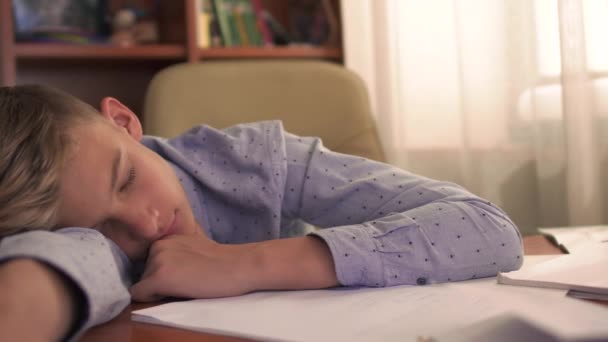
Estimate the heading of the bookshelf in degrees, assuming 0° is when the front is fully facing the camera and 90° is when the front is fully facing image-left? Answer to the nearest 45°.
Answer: approximately 0°

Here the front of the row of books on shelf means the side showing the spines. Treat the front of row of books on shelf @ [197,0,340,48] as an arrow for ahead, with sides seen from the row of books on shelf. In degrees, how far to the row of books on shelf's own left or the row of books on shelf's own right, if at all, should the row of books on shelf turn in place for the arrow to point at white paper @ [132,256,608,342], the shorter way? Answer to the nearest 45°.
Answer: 0° — it already faces it

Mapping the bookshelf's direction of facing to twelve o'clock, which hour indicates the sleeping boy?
The sleeping boy is roughly at 12 o'clock from the bookshelf.

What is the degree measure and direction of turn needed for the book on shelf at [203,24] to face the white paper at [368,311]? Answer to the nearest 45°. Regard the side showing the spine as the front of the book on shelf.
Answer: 0° — it already faces it
